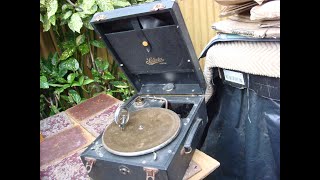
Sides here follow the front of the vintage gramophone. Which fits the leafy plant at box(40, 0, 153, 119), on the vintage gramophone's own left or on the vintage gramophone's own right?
on the vintage gramophone's own right

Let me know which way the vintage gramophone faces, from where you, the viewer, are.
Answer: facing the viewer and to the left of the viewer
